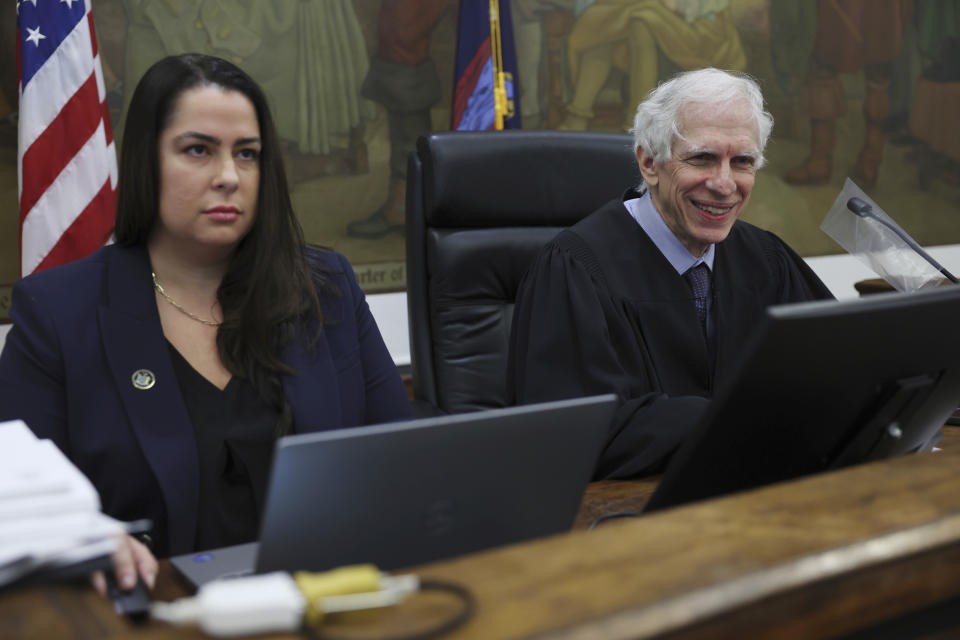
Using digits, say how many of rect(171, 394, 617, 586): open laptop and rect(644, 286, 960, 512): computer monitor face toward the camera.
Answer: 0

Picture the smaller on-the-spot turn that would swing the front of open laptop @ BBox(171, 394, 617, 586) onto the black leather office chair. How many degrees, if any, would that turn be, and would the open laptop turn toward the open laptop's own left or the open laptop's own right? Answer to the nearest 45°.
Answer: approximately 45° to the open laptop's own right

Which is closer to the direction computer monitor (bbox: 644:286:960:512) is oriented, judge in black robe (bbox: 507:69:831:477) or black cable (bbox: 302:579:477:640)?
the judge in black robe

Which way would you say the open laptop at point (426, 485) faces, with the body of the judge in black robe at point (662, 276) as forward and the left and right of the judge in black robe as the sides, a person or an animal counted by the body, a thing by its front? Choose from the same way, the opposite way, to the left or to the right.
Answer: the opposite way

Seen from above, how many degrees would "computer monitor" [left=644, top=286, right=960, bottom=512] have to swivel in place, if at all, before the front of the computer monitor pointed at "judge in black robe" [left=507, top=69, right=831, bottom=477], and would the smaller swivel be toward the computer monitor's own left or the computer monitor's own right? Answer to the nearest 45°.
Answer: approximately 45° to the computer monitor's own right

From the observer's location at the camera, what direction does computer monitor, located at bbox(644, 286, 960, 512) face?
facing away from the viewer and to the left of the viewer

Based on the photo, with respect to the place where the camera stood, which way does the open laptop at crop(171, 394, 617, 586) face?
facing away from the viewer and to the left of the viewer

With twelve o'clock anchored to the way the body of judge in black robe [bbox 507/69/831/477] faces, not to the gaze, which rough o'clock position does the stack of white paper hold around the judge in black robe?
The stack of white paper is roughly at 2 o'clock from the judge in black robe.

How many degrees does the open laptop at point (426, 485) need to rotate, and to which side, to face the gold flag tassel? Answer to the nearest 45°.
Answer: approximately 45° to its right

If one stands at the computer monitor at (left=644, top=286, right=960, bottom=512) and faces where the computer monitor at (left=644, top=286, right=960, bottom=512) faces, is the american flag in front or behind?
in front
